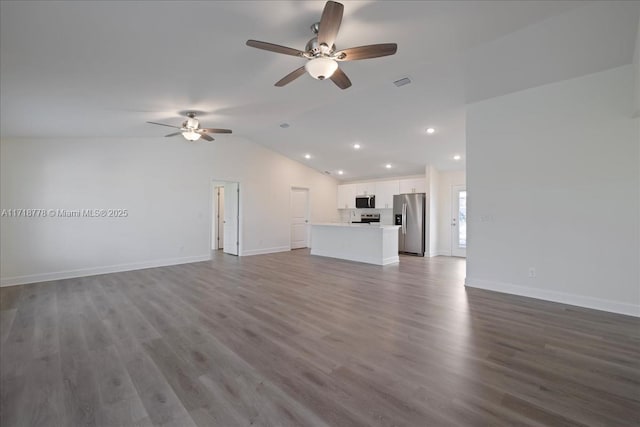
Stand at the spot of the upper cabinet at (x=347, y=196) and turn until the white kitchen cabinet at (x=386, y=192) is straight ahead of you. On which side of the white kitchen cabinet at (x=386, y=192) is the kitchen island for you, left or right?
right

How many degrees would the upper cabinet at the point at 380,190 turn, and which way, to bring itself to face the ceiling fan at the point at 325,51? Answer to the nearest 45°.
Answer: approximately 45° to its left

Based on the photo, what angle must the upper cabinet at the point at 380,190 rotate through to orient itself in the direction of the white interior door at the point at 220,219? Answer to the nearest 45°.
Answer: approximately 45° to its right

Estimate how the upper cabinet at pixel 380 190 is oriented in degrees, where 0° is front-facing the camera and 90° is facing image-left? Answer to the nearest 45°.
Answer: approximately 45°

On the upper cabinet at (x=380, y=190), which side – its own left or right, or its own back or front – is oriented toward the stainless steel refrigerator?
left

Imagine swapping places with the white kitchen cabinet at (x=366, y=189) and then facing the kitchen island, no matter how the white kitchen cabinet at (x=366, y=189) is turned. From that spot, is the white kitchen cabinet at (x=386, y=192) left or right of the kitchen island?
left
